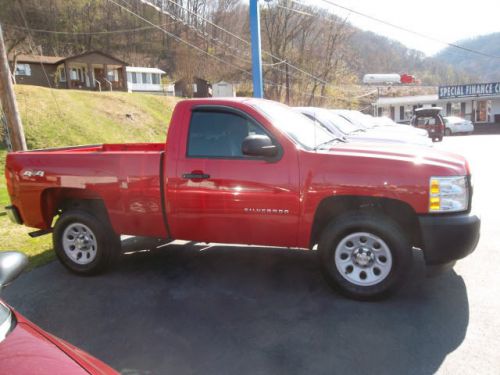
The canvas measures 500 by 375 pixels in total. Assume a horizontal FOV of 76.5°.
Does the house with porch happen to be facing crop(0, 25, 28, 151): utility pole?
yes

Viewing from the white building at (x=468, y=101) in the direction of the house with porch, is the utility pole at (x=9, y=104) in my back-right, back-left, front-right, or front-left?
front-left

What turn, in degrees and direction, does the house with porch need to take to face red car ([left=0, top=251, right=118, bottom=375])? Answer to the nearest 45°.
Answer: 0° — it already faces it

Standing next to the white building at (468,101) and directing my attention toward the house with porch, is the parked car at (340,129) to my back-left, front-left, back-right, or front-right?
front-left

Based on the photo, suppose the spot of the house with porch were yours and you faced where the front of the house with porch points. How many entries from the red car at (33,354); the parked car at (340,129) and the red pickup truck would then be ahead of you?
3

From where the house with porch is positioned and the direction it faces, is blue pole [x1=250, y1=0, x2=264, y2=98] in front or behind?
in front

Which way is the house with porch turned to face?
toward the camera

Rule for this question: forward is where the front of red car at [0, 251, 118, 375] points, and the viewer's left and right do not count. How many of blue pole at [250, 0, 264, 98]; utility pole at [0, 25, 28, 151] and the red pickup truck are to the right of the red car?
0

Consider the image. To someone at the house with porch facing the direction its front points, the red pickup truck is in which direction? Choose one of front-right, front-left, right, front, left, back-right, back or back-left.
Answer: front

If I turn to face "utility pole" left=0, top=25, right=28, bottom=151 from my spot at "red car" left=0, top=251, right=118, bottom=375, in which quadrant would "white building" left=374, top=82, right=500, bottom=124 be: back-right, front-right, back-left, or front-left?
front-right

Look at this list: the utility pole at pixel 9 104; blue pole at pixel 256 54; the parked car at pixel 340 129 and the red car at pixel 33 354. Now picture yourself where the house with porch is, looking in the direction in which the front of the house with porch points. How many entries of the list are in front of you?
4

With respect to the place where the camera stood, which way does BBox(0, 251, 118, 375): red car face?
facing the viewer and to the right of the viewer
